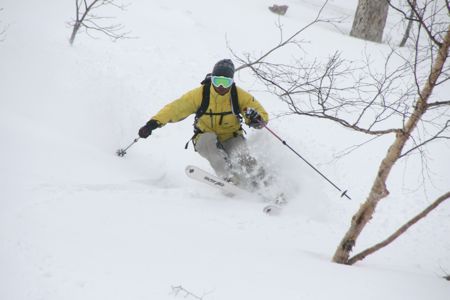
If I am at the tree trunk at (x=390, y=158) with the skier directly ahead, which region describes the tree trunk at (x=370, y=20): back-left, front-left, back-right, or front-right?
front-right

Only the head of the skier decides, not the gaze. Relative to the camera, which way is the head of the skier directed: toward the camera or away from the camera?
toward the camera

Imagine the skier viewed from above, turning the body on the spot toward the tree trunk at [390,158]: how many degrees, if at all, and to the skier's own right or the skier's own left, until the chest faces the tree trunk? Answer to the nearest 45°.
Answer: approximately 45° to the skier's own left

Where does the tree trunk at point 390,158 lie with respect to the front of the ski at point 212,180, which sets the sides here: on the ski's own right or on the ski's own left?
on the ski's own left

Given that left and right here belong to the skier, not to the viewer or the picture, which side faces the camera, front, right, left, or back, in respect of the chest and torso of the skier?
front

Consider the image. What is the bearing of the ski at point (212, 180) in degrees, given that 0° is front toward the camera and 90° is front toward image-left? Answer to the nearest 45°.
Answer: approximately 45°
